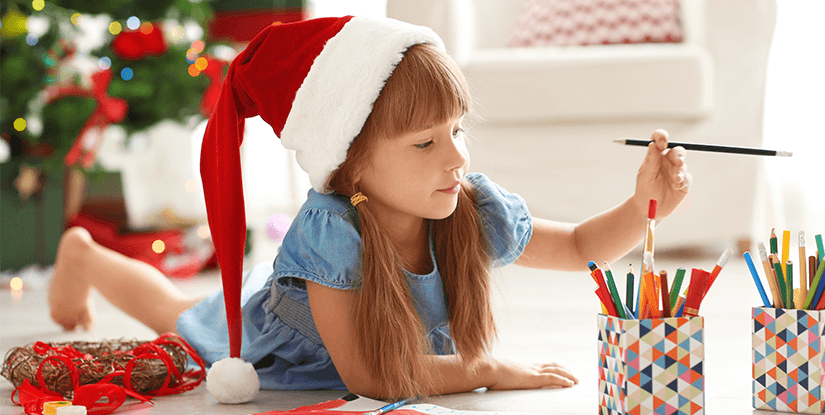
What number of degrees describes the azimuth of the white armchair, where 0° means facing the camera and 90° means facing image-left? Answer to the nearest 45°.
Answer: approximately 0°

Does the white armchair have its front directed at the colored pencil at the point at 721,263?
yes

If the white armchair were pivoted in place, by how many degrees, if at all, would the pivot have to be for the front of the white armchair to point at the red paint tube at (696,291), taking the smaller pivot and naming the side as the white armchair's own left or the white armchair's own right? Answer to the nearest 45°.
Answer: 0° — it already faces it

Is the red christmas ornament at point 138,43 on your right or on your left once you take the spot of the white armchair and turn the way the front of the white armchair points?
on your right

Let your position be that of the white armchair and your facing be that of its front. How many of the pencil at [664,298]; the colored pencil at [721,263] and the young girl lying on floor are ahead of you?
3

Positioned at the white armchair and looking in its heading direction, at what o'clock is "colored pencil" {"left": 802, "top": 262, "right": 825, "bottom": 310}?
The colored pencil is roughly at 12 o'clock from the white armchair.

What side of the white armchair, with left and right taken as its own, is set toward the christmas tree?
right

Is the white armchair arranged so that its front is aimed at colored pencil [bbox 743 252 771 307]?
yes

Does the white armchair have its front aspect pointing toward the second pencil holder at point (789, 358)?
yes

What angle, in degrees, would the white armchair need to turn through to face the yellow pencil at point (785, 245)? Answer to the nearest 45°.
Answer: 0° — it already faces it
